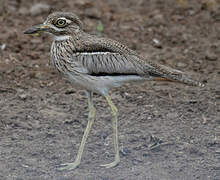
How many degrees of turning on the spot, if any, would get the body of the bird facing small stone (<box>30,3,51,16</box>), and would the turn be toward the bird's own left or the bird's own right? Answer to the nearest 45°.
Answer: approximately 90° to the bird's own right

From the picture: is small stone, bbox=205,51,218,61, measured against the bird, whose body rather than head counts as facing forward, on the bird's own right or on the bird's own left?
on the bird's own right

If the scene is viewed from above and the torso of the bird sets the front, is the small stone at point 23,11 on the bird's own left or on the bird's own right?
on the bird's own right

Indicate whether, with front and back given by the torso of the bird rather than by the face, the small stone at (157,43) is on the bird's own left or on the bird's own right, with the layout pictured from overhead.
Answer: on the bird's own right

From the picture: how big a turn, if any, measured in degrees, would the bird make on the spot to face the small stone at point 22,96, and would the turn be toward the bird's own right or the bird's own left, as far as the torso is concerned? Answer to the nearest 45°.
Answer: approximately 45° to the bird's own right

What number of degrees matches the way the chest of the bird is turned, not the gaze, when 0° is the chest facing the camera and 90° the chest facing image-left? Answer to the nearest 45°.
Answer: approximately 90°
